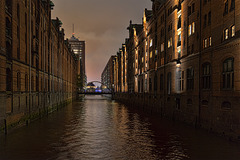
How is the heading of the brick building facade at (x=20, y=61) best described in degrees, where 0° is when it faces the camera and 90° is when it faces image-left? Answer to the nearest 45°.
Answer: approximately 270°

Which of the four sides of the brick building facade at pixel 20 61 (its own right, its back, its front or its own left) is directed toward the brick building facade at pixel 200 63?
front

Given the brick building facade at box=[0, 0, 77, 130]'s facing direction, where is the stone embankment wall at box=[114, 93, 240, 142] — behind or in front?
in front
